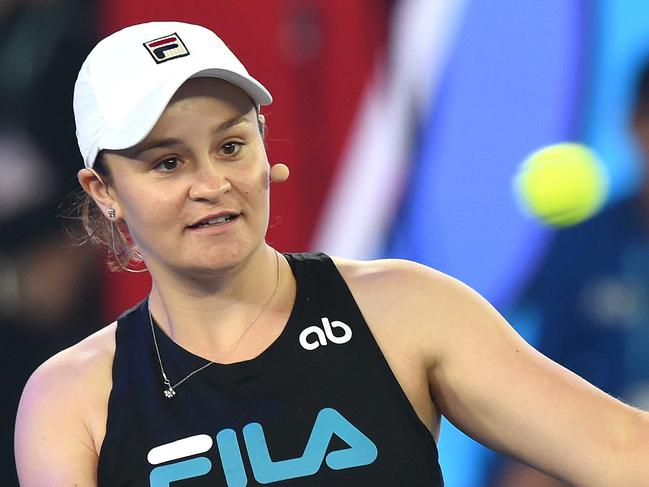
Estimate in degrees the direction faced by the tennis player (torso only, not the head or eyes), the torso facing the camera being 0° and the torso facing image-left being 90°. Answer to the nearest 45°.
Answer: approximately 0°
